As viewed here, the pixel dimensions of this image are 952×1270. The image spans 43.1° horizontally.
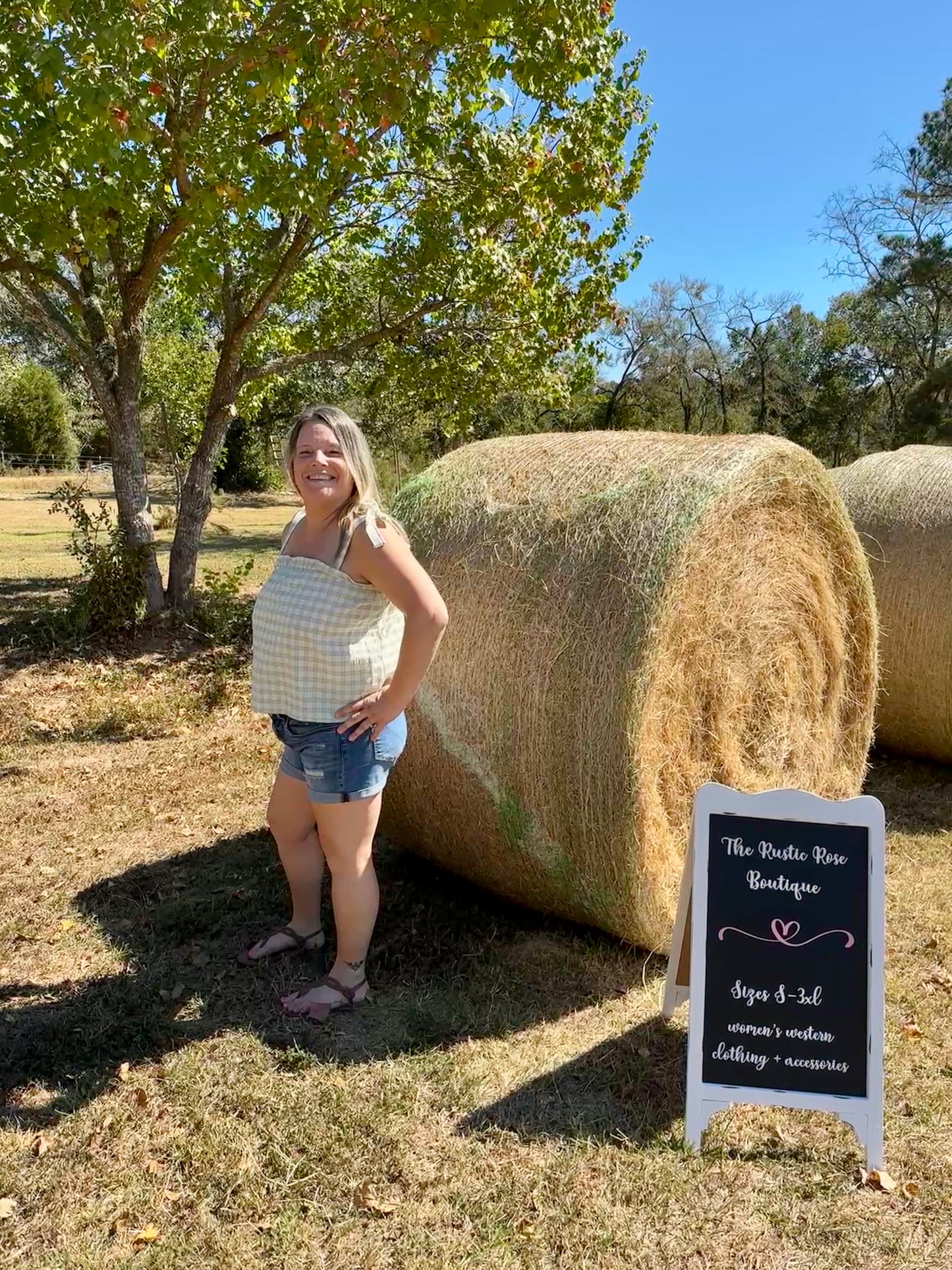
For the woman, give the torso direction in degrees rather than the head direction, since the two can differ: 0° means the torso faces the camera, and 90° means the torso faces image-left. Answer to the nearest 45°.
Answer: approximately 45°

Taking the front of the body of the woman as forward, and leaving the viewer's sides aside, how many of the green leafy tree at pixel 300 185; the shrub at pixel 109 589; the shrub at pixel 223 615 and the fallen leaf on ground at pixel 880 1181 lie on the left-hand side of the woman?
1

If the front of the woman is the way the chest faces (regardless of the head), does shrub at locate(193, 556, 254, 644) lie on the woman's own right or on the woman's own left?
on the woman's own right

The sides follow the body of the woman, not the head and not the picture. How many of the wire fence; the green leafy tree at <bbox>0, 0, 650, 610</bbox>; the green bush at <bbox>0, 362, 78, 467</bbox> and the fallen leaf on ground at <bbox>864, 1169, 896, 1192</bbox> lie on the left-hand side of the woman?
1

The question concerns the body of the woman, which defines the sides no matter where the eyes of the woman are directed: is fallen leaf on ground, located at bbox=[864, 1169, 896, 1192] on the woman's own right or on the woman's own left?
on the woman's own left

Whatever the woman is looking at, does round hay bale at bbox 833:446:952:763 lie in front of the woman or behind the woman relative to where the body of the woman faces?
behind

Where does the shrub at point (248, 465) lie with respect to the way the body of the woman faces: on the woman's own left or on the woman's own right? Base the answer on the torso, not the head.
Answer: on the woman's own right

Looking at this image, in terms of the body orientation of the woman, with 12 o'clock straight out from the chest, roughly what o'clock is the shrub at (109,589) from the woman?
The shrub is roughly at 4 o'clock from the woman.

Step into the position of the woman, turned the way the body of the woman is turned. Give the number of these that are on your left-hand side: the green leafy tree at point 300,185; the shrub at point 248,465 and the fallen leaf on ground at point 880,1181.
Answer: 1

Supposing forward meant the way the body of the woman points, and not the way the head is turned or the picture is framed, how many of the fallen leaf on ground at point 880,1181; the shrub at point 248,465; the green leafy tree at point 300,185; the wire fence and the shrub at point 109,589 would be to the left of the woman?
1

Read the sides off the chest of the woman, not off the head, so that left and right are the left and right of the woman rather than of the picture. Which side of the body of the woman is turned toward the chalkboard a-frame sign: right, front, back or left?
left

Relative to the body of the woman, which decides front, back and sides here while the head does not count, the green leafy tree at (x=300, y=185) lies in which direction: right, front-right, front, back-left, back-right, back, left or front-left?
back-right

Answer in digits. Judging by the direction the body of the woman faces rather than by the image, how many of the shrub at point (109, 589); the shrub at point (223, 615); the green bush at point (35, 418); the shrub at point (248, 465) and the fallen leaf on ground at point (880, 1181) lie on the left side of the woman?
1
